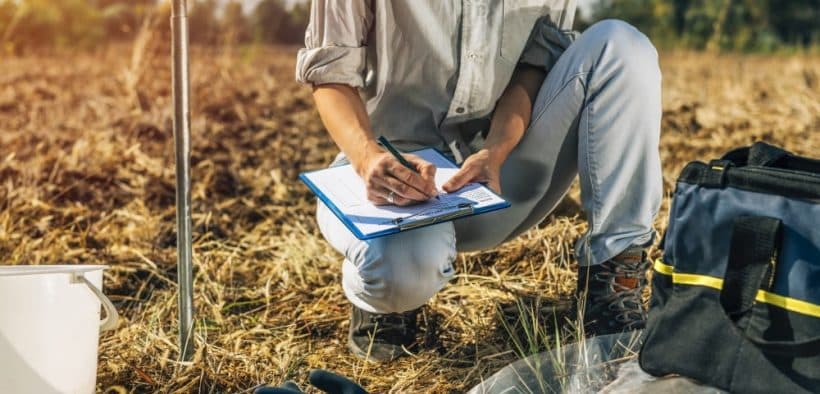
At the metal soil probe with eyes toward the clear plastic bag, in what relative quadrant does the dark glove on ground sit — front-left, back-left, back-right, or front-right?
front-right

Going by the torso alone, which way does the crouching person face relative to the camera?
toward the camera

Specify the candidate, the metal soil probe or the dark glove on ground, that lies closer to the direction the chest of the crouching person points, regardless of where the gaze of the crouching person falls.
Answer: the dark glove on ground

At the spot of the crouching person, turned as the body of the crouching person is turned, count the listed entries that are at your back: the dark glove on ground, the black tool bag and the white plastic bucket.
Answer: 0

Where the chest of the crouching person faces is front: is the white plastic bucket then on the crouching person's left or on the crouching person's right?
on the crouching person's right

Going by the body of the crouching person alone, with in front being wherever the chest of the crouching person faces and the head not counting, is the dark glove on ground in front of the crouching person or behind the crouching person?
in front

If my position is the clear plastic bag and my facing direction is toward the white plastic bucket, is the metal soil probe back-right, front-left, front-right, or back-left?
front-right

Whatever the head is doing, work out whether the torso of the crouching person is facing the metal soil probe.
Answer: no
